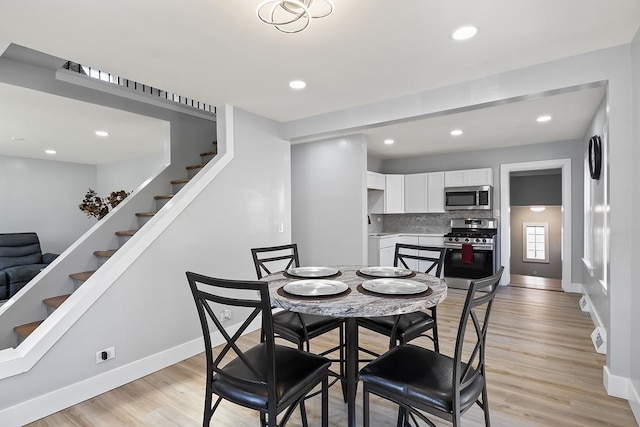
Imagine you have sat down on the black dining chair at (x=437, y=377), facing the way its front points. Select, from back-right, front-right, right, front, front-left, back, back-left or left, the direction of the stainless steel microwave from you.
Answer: front-right

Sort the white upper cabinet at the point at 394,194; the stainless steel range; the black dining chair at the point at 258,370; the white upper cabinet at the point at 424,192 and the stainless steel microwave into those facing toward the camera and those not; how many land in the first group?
4

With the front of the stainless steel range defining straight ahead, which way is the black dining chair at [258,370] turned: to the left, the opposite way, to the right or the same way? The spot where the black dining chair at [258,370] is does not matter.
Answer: the opposite way

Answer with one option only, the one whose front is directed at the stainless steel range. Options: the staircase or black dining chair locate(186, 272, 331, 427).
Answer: the black dining chair

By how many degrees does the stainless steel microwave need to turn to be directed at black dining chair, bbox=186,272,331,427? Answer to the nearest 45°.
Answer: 0° — it already faces it

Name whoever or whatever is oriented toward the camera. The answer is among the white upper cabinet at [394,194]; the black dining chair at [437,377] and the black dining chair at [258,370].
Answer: the white upper cabinet

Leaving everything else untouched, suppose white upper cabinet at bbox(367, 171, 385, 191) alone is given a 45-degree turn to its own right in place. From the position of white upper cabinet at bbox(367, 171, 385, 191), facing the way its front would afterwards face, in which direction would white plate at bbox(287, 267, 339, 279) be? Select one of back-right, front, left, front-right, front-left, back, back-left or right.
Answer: front

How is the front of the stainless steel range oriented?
toward the camera

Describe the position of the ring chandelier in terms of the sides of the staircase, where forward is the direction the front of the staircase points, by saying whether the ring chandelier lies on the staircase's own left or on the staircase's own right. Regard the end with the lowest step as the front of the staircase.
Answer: on the staircase's own left

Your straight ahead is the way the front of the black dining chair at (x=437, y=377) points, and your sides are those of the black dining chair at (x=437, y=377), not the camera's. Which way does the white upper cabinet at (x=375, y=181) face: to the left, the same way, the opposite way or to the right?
the opposite way

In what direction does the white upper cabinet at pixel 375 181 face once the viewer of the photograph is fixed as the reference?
facing the viewer and to the right of the viewer

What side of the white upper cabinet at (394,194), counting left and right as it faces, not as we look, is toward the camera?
front

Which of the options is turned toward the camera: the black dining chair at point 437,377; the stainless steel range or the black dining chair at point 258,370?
the stainless steel range

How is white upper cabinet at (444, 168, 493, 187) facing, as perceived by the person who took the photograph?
facing the viewer

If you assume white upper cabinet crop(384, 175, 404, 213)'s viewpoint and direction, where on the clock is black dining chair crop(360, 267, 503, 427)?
The black dining chair is roughly at 12 o'clock from the white upper cabinet.

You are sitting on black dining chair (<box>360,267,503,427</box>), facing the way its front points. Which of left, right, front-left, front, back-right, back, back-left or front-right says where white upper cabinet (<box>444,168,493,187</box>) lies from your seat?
front-right

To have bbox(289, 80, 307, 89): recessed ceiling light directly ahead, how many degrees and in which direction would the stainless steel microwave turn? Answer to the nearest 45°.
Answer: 0° — it already faces it
